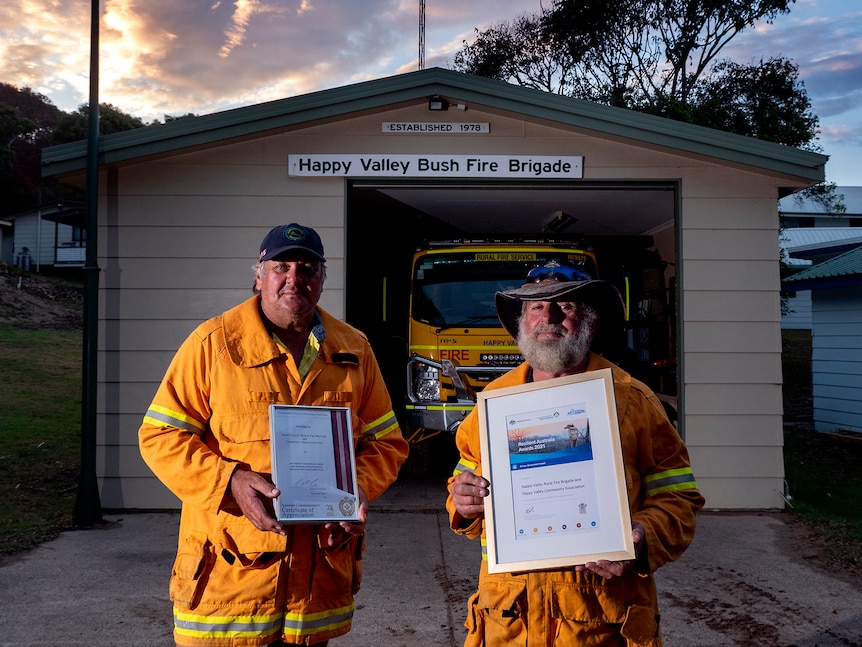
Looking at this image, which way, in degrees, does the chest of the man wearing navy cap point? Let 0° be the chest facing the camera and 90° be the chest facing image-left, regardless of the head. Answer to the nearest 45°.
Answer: approximately 0°

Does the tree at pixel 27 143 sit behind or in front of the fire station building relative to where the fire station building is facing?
behind

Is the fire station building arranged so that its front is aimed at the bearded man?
yes

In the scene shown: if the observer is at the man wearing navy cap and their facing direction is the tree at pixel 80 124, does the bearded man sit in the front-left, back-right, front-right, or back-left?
back-right

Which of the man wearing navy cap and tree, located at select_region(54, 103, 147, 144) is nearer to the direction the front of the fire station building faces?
the man wearing navy cap

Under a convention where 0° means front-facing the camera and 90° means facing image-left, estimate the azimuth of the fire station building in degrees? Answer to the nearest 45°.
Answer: approximately 0°

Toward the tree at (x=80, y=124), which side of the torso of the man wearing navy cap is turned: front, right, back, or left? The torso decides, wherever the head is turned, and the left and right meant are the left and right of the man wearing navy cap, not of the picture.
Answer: back

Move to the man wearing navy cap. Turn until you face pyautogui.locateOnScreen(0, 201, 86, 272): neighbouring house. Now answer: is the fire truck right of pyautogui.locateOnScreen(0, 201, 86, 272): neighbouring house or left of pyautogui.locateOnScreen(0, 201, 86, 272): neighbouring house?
right

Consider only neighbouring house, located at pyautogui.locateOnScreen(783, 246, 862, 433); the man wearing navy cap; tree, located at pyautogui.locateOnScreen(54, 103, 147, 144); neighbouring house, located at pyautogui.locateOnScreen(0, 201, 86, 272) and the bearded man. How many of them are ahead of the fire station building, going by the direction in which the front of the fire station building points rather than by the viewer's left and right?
2

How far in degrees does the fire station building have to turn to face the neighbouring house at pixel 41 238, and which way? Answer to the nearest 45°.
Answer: approximately 135° to its right

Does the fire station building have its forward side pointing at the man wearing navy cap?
yes
